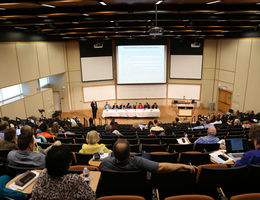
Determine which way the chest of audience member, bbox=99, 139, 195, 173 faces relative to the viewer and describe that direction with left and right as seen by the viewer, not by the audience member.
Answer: facing away from the viewer

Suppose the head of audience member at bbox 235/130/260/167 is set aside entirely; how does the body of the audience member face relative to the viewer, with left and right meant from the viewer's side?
facing away from the viewer and to the left of the viewer

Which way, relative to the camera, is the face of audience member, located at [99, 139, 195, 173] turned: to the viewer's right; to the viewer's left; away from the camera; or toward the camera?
away from the camera

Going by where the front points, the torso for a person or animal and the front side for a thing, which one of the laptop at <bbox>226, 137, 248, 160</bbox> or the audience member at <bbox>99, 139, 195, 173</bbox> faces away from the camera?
the audience member

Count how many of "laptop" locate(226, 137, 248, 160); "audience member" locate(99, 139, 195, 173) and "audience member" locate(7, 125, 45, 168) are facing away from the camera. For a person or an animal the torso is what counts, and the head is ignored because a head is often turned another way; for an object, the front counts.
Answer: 2

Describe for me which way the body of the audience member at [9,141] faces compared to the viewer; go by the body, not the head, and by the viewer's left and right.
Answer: facing away from the viewer and to the right of the viewer

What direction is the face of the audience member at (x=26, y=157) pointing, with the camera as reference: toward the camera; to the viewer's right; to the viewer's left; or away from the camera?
away from the camera

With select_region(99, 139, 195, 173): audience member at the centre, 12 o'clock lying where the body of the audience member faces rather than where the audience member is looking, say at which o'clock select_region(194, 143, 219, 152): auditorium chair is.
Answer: The auditorium chair is roughly at 1 o'clock from the audience member.

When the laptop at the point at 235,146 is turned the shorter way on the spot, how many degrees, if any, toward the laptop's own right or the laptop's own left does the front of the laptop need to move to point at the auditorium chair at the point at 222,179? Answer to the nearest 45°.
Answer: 0° — it already faces it

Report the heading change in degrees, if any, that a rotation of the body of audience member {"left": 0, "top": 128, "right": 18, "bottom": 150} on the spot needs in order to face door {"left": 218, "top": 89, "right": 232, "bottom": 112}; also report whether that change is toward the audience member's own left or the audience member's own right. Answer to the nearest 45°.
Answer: approximately 45° to the audience member's own right

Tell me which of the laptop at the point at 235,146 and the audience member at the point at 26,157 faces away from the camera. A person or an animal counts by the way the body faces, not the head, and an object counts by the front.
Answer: the audience member

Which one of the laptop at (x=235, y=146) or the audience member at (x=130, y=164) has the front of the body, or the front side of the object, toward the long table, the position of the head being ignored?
the audience member

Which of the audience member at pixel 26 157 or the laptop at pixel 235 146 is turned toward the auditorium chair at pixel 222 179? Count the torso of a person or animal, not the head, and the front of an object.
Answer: the laptop

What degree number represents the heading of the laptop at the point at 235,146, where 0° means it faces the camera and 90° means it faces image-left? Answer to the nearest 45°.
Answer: approximately 0°

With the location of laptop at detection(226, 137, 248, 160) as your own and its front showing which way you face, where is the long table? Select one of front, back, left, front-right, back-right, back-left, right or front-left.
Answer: back-right

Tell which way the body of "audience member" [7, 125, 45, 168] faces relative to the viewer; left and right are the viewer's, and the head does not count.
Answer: facing away from the viewer

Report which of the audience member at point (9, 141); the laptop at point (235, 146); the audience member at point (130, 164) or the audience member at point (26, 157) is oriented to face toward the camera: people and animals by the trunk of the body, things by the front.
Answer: the laptop
